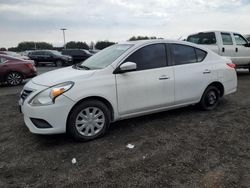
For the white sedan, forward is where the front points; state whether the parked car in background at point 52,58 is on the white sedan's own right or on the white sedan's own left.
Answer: on the white sedan's own right

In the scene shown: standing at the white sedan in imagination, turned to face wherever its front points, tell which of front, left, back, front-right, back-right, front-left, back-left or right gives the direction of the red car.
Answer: right

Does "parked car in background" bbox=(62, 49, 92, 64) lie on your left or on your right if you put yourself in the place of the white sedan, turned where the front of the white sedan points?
on your right

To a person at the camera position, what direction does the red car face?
facing to the left of the viewer

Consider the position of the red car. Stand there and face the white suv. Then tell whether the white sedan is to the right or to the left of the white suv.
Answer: right

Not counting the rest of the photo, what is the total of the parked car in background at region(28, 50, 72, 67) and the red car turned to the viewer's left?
1

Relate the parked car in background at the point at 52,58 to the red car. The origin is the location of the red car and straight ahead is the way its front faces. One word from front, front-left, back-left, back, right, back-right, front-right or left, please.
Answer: right

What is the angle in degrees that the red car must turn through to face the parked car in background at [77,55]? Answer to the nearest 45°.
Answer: approximately 90° to its right

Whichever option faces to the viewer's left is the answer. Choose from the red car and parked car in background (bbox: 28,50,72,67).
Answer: the red car
